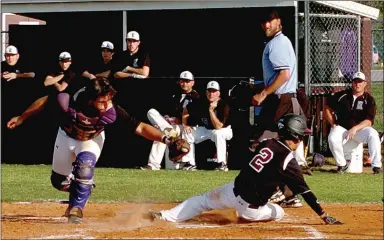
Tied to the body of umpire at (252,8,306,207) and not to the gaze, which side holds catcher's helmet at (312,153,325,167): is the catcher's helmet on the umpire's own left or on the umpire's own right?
on the umpire's own right

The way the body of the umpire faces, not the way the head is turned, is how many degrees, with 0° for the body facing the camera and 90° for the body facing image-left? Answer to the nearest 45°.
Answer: approximately 90°

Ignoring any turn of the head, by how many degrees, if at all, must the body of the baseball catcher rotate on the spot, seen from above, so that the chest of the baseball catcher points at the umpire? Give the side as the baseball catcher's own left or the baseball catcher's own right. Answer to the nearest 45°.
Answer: approximately 90° to the baseball catcher's own left

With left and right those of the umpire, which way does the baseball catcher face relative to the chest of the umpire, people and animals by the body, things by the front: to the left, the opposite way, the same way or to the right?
to the left
